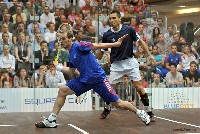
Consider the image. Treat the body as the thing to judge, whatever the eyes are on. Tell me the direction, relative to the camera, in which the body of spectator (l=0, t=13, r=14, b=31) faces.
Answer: toward the camera

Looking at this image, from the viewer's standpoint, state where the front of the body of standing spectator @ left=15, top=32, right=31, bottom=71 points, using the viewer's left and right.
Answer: facing the viewer

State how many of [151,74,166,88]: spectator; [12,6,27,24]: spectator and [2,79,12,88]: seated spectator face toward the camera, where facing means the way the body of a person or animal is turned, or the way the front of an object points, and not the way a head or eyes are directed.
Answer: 3

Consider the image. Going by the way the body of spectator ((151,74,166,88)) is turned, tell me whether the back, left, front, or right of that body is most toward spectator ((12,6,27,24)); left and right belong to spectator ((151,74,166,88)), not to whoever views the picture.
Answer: right

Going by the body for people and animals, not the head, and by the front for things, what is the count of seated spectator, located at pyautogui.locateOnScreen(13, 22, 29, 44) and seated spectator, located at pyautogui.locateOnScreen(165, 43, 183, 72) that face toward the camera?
2

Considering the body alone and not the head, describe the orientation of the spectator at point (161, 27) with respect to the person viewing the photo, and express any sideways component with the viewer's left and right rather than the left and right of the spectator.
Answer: facing the viewer and to the left of the viewer

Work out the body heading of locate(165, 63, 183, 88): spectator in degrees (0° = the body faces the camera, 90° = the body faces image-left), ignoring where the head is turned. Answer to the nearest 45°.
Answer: approximately 0°

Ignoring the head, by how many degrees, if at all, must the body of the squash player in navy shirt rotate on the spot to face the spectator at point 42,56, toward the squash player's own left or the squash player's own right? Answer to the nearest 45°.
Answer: approximately 90° to the squash player's own right

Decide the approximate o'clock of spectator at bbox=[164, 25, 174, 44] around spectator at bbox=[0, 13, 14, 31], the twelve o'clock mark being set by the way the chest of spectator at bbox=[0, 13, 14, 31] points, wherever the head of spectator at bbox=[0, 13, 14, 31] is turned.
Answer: spectator at bbox=[164, 25, 174, 44] is roughly at 9 o'clock from spectator at bbox=[0, 13, 14, 31].

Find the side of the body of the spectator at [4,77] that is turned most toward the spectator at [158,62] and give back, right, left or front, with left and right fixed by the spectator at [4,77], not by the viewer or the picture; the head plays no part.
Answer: left

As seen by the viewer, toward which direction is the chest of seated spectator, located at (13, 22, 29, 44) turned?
toward the camera

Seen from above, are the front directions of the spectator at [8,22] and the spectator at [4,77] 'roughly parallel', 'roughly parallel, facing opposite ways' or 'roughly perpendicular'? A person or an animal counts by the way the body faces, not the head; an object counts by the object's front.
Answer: roughly parallel

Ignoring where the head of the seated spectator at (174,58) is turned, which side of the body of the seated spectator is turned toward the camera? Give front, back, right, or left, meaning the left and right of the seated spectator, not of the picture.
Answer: front
